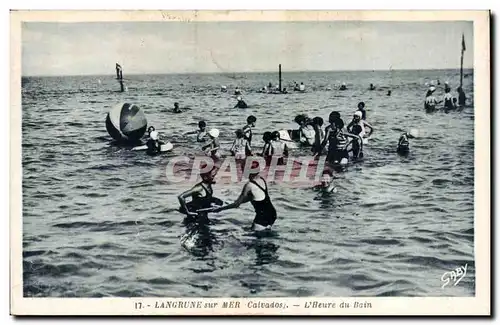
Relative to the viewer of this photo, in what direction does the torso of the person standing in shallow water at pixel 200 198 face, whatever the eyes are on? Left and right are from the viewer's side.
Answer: facing the viewer and to the right of the viewer

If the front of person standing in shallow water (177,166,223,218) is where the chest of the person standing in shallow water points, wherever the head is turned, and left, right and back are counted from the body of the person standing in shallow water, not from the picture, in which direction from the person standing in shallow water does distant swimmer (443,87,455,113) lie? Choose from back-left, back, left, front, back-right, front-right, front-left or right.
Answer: front-left
